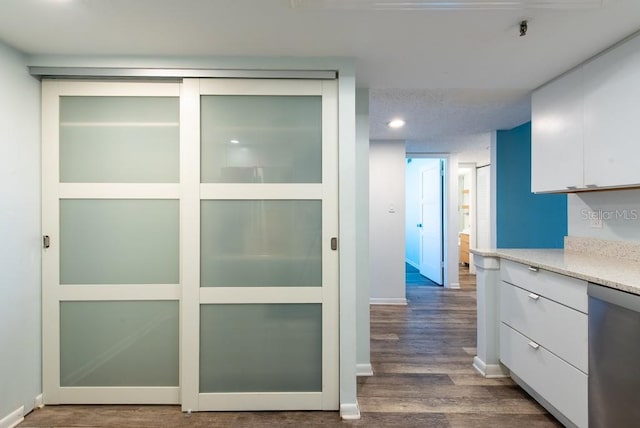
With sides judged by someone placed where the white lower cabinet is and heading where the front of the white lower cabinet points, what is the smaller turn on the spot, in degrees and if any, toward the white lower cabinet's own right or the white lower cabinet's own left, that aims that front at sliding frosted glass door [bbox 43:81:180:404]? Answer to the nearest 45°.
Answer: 0° — it already faces it

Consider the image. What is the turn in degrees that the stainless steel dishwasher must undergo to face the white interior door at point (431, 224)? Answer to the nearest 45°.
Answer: approximately 90° to its right

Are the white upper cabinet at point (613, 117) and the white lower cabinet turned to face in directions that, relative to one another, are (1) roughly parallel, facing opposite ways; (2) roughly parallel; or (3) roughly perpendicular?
roughly parallel

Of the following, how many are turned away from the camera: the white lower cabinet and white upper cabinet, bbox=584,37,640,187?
0

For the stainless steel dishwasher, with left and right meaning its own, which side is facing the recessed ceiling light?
right

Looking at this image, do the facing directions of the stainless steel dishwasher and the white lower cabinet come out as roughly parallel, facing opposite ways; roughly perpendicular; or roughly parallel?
roughly parallel

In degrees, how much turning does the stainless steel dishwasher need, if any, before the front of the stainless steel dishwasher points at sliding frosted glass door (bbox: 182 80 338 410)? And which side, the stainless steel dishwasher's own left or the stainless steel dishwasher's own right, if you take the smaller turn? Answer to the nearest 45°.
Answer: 0° — it already faces it

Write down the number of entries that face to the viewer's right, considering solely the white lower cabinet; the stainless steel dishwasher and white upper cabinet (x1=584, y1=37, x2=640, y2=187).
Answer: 0

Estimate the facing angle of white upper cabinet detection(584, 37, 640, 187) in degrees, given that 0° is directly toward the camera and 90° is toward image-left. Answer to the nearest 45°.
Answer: approximately 45°

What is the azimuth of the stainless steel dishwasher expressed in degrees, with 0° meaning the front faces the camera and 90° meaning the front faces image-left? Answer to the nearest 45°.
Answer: approximately 45°

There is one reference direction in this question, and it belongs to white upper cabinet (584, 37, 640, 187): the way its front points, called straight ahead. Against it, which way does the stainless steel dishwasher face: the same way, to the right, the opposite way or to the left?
the same way

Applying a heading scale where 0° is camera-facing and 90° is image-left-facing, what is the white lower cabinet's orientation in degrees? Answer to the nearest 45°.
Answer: approximately 45°

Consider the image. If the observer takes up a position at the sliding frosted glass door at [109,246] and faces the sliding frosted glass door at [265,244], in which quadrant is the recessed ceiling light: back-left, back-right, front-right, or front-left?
front-left
